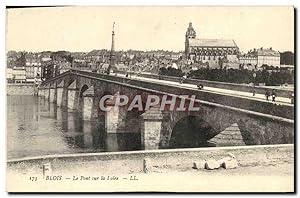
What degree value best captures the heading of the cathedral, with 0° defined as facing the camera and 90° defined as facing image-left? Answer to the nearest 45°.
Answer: approximately 90°

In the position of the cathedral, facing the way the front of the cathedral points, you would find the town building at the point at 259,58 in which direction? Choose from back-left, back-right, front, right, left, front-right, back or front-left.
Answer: back
